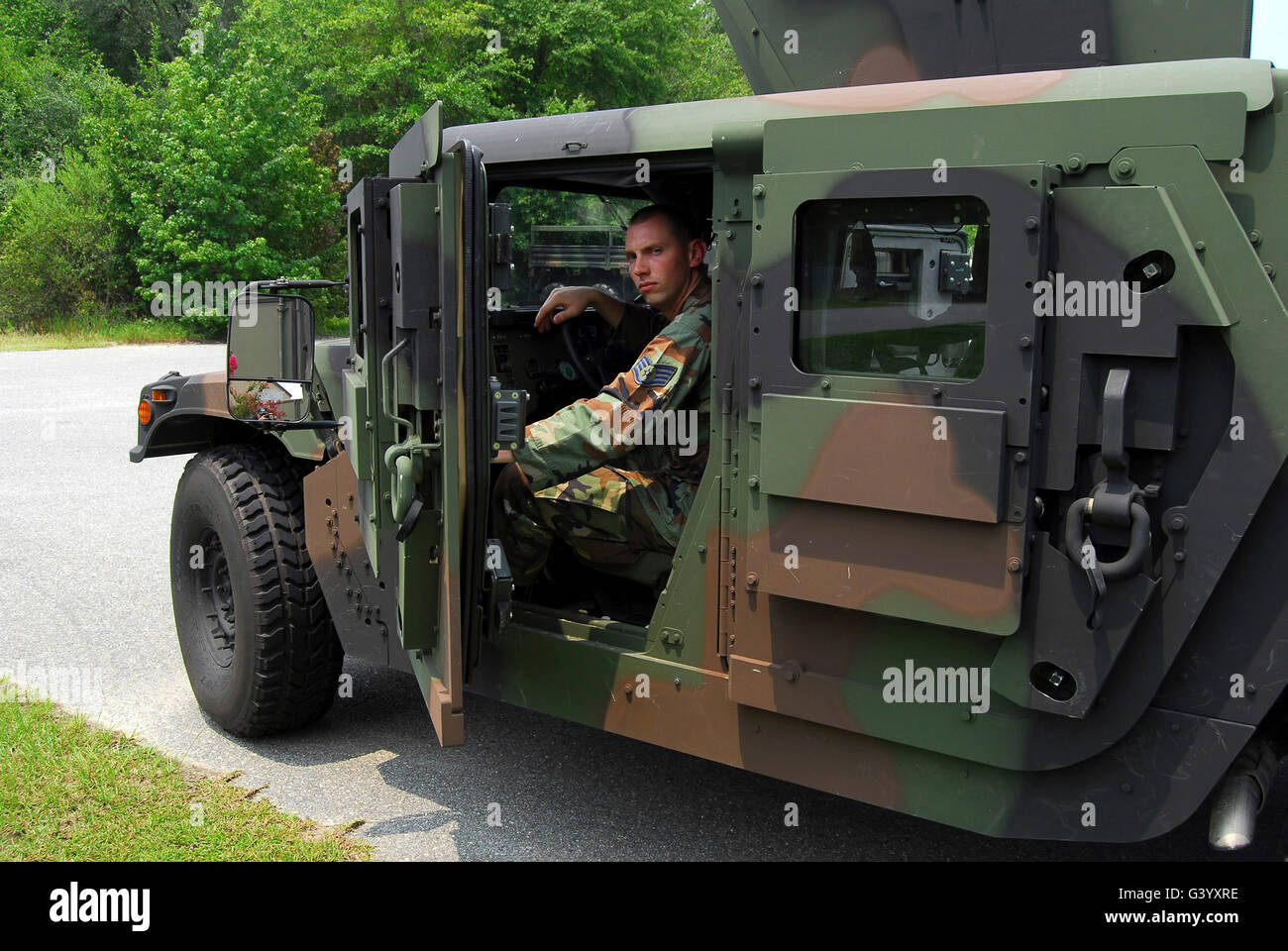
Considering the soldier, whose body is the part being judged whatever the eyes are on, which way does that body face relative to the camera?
to the viewer's left

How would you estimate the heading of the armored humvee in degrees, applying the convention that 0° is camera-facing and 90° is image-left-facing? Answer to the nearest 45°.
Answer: approximately 135°

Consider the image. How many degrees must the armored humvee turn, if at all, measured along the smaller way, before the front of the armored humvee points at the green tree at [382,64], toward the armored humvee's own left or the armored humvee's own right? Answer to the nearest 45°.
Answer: approximately 45° to the armored humvee's own right

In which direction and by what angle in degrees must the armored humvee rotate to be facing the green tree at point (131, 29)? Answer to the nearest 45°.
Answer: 0° — it already faces it

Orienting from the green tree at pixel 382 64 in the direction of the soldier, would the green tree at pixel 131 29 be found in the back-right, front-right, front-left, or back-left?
back-right

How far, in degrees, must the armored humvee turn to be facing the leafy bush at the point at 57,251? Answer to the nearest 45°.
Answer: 0° — it already faces it

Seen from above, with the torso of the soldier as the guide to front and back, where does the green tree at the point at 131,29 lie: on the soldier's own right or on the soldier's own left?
on the soldier's own right
